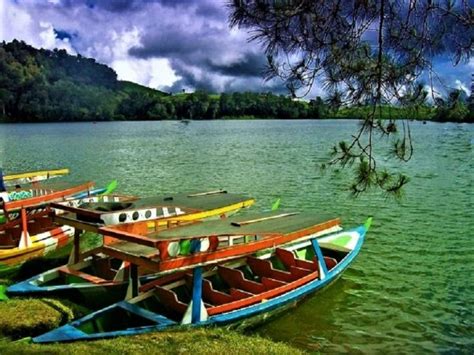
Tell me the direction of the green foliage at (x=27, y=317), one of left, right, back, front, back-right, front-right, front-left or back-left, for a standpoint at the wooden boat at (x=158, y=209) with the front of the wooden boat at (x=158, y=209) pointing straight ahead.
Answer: back

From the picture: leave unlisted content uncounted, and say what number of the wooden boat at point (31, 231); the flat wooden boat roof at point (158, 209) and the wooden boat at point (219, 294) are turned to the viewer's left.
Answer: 0

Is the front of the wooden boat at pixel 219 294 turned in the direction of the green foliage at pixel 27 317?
no

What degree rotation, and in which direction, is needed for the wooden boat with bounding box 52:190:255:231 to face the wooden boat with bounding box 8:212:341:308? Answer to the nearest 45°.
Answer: approximately 135° to its right

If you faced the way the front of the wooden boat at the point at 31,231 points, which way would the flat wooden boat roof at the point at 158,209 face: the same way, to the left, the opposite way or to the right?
the same way

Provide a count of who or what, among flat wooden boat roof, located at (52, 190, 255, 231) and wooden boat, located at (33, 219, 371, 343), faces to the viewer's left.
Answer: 0

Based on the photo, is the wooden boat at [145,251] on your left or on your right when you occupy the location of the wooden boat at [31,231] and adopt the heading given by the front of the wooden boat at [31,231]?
on your right

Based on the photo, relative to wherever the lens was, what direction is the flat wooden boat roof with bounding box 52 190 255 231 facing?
facing away from the viewer and to the right of the viewer

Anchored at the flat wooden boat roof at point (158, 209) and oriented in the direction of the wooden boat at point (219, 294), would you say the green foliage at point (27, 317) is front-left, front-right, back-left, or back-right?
front-right

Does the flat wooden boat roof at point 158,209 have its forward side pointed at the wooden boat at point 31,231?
no

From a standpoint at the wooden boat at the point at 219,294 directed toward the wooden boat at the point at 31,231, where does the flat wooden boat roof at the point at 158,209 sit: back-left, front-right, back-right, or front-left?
front-right

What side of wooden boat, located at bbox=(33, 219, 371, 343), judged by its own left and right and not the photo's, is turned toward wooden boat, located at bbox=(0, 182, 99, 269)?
left

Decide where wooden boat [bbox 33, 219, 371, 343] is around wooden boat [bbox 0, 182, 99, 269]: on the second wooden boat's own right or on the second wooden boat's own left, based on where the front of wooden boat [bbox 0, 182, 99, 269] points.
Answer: on the second wooden boat's own right

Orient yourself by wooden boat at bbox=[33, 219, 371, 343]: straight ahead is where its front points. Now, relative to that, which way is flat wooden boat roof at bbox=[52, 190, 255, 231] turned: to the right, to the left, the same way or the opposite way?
the same way

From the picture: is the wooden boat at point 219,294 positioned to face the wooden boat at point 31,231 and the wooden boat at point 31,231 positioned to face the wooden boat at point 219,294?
no

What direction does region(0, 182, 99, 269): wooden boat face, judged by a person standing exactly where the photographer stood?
facing away from the viewer and to the right of the viewer

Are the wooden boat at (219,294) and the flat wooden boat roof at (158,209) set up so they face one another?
no

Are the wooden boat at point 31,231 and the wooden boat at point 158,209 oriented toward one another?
no

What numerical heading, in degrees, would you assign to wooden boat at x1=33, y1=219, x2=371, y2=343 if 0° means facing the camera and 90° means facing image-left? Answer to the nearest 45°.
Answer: approximately 225°

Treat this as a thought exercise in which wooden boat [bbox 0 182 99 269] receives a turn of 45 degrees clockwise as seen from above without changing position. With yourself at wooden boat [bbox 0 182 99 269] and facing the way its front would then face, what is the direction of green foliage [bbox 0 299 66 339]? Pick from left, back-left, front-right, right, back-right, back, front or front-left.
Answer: right
